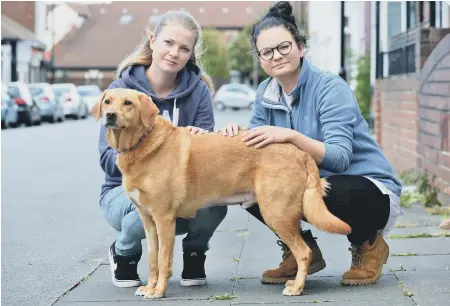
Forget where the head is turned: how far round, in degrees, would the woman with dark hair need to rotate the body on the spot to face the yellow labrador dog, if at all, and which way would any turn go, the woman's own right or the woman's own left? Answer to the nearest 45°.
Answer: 0° — they already face it

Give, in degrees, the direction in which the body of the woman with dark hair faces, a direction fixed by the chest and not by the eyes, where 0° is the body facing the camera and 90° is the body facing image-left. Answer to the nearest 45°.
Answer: approximately 45°

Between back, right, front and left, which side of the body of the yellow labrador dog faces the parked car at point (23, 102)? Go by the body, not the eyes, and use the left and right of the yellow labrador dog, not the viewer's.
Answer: right

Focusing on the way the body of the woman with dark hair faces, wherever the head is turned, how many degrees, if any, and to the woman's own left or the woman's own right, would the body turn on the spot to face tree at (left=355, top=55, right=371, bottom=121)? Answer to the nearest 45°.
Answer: approximately 135° to the woman's own right

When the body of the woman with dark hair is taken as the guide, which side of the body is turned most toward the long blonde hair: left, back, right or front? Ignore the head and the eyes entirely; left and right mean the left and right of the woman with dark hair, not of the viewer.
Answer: right

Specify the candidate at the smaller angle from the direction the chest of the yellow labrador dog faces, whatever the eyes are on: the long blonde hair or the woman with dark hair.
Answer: the long blonde hair

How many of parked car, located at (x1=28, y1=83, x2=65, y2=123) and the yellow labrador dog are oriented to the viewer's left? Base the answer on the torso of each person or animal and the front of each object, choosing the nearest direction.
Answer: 1

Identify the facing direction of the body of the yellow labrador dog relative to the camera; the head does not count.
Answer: to the viewer's left
